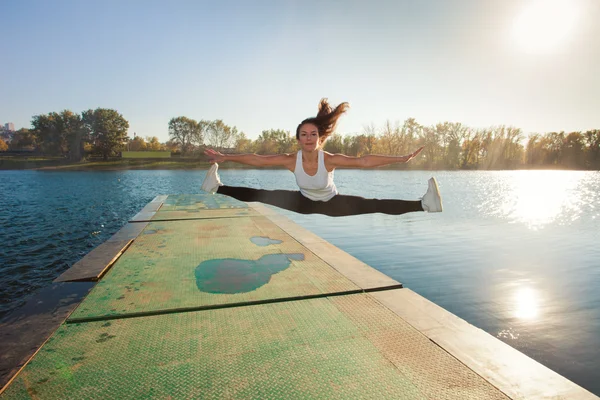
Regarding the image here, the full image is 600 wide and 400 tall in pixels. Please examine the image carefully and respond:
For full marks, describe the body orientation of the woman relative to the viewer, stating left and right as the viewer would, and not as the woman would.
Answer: facing the viewer

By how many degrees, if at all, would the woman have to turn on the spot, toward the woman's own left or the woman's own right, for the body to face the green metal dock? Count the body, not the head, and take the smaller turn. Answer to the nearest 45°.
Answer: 0° — they already face it

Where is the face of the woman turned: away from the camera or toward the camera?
toward the camera
